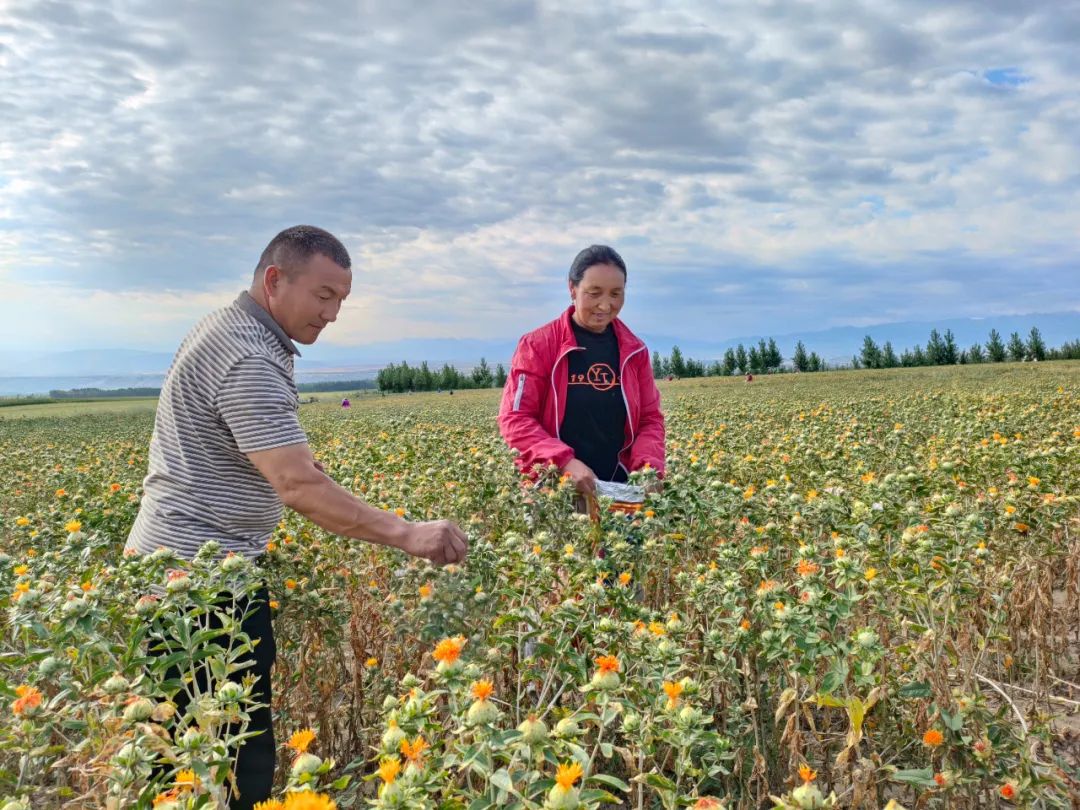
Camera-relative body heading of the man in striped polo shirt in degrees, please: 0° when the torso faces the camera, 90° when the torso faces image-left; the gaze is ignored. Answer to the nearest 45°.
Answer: approximately 270°

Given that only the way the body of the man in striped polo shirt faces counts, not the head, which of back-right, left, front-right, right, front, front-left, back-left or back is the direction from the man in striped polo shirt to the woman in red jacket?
front-left
